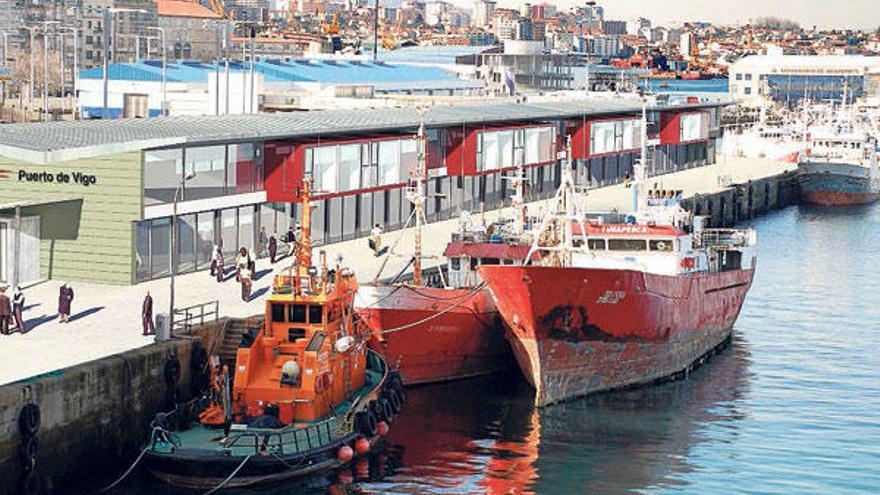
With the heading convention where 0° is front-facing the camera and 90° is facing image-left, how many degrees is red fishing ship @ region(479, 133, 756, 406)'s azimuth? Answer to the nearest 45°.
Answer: approximately 45°

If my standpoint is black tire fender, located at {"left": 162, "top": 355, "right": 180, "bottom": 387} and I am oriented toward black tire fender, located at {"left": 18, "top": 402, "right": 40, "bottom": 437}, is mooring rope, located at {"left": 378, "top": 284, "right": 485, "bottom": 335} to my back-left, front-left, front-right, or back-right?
back-left

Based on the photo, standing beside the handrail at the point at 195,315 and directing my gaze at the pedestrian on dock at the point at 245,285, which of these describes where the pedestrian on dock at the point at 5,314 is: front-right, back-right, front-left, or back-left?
back-left

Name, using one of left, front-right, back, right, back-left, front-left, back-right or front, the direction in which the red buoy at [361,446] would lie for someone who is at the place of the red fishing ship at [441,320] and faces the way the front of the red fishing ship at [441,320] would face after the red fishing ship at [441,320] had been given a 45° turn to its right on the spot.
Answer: left

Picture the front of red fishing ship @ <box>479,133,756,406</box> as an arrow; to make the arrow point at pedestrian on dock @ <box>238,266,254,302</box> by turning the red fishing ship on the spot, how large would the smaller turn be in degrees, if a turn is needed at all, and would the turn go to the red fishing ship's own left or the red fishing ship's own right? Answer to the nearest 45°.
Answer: approximately 45° to the red fishing ship's own right

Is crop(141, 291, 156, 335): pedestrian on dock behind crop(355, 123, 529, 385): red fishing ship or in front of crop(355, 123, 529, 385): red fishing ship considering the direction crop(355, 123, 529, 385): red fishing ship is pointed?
in front

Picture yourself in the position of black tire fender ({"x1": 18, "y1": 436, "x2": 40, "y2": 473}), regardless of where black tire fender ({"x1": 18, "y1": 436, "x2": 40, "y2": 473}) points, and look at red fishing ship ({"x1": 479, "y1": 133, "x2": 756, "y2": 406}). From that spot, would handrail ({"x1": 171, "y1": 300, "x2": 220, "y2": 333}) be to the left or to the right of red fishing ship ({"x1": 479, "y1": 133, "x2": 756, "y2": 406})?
left

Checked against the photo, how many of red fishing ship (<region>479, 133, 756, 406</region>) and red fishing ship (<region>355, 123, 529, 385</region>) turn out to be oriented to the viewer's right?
0

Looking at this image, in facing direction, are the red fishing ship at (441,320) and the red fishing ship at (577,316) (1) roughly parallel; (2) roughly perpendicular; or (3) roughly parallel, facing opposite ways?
roughly parallel

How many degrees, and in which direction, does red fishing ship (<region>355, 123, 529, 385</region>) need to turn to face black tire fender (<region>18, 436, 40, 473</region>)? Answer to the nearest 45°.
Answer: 0° — it already faces it

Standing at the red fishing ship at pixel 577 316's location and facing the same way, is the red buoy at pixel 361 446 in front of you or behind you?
in front

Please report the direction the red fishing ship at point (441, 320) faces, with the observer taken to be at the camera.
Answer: facing the viewer and to the left of the viewer

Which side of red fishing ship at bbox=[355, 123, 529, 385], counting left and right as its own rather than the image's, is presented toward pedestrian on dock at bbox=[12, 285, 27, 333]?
front

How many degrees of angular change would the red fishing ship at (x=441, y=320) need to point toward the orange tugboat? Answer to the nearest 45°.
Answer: approximately 45° to its left

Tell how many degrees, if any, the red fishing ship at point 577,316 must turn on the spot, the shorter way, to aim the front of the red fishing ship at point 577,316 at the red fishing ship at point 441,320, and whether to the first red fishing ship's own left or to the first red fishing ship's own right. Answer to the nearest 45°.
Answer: approximately 45° to the first red fishing ship's own right

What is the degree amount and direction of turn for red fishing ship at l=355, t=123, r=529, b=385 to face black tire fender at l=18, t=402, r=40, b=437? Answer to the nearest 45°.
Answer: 0° — it already faces it

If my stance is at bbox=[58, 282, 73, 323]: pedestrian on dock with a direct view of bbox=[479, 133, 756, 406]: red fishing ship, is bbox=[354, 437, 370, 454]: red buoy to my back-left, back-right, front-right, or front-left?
front-right

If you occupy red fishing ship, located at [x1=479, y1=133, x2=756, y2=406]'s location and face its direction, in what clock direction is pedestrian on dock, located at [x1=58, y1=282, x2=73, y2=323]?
The pedestrian on dock is roughly at 1 o'clock from the red fishing ship.

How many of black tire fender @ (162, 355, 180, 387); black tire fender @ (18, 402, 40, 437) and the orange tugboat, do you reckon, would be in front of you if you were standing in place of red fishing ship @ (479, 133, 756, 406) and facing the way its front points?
3
